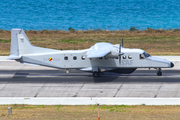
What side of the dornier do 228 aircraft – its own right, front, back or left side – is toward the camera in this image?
right
